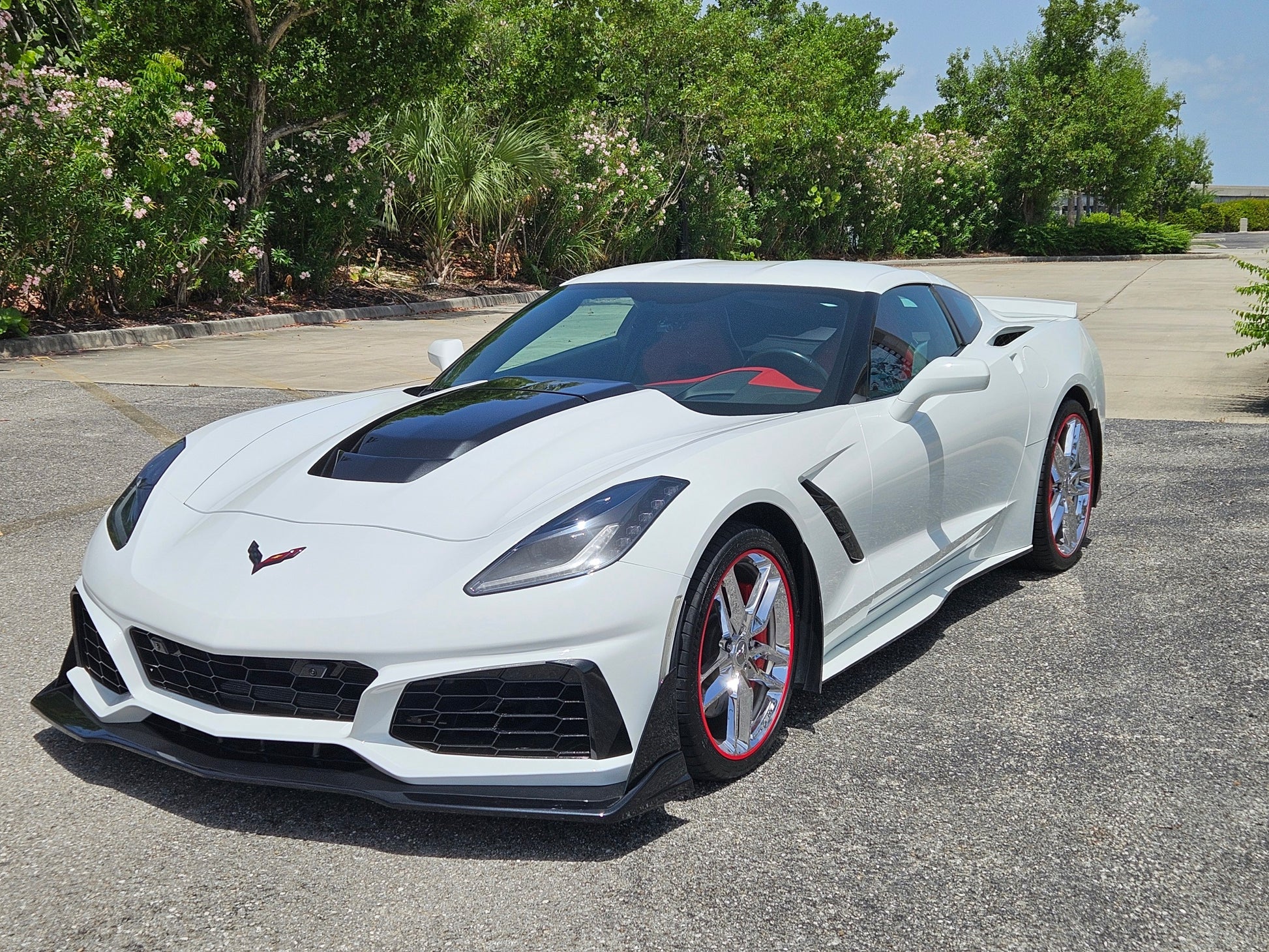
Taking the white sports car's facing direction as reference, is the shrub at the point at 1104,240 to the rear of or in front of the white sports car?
to the rear

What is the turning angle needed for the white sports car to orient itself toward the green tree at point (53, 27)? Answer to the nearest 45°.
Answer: approximately 90° to its right

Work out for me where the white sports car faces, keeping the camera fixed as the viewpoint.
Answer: facing the viewer and to the left of the viewer

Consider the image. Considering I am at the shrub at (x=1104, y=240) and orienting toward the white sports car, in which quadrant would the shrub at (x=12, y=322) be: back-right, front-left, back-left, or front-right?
front-right

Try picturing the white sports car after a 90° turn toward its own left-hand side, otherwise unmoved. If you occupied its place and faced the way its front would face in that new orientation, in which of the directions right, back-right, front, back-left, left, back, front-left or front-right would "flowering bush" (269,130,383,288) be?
back-left

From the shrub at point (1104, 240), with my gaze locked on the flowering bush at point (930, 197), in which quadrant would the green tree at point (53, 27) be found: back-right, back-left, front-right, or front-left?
front-left

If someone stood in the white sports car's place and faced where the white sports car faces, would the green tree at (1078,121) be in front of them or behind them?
behind

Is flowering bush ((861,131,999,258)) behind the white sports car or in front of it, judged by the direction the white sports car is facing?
behind

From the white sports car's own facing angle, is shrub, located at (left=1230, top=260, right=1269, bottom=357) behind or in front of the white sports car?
behind

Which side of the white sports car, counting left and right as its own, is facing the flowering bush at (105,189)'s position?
right

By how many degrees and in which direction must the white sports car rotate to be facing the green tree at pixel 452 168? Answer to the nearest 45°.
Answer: approximately 135° to its right

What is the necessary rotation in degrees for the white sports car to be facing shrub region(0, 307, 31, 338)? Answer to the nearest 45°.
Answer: approximately 90° to its right

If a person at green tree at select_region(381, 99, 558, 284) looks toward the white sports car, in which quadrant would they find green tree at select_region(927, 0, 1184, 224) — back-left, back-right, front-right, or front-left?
back-left

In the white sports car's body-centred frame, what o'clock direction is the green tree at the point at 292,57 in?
The green tree is roughly at 4 o'clock from the white sports car.
